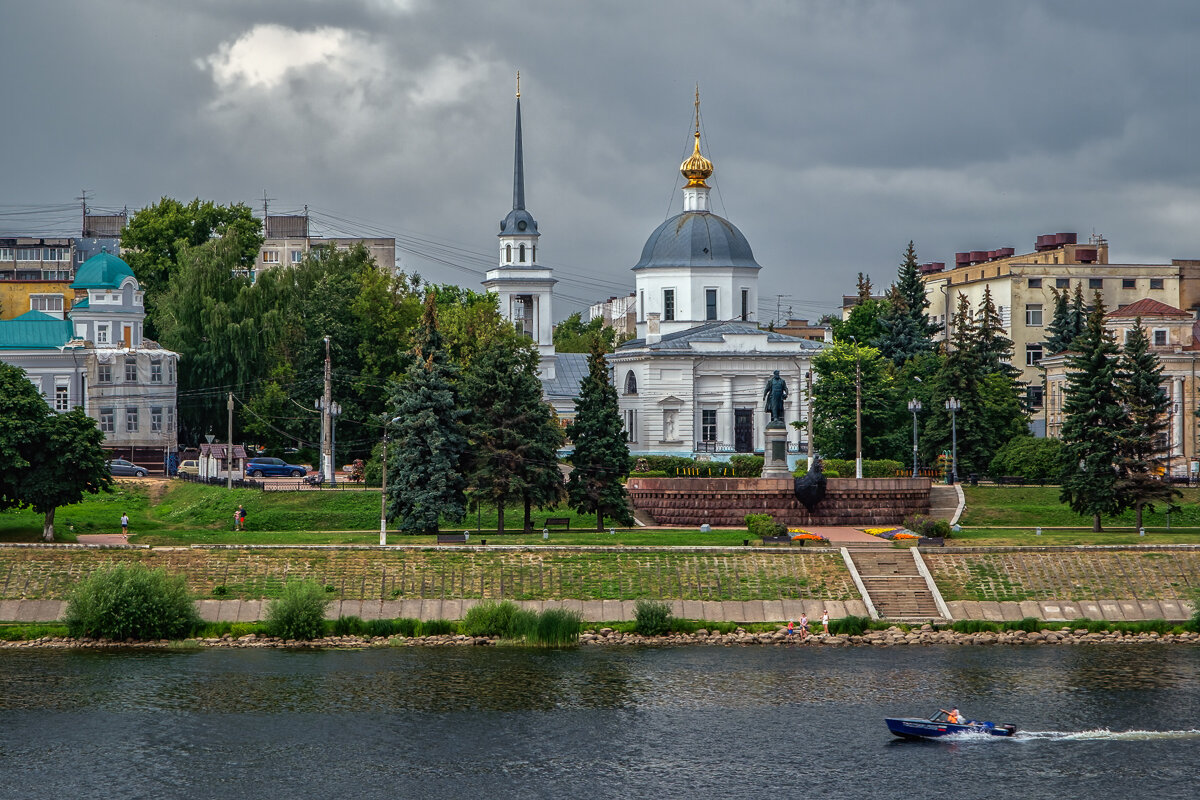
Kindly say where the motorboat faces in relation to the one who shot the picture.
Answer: facing to the left of the viewer
